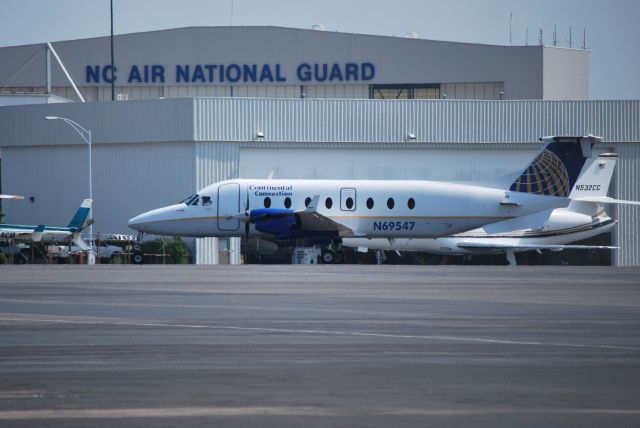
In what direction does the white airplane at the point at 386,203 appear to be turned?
to the viewer's left
